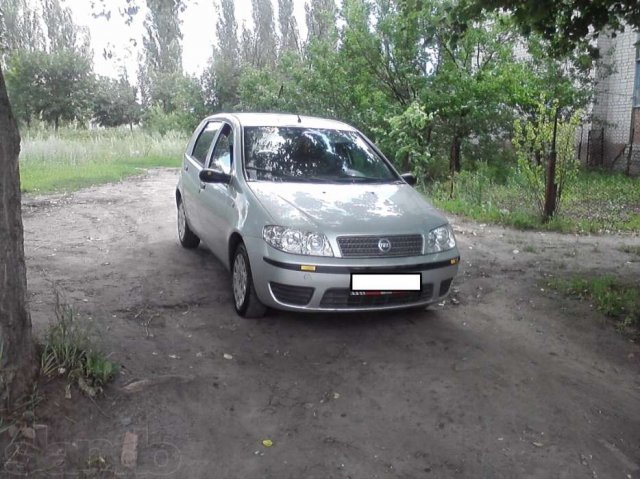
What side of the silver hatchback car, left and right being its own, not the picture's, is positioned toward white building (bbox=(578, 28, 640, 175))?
left

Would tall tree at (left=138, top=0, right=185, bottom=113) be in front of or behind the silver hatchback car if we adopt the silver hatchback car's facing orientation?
behind

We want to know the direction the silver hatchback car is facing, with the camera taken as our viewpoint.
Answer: facing the viewer and to the right of the viewer

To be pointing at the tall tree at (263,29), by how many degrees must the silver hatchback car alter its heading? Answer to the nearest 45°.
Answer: approximately 135° to its left

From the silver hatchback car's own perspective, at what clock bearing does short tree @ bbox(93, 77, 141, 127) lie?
The short tree is roughly at 7 o'clock from the silver hatchback car.

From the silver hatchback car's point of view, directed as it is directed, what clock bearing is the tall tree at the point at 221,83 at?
The tall tree is roughly at 7 o'clock from the silver hatchback car.
